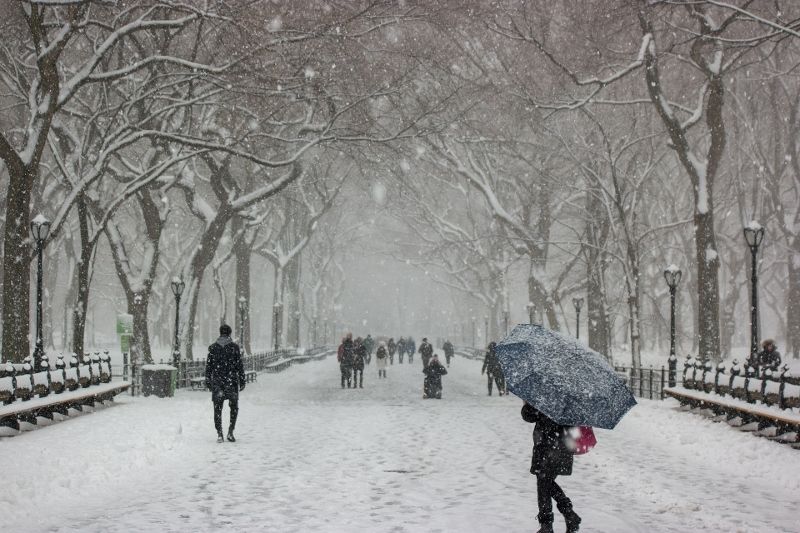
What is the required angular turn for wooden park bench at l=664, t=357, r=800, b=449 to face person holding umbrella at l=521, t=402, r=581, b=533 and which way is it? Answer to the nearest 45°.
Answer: approximately 45° to its left

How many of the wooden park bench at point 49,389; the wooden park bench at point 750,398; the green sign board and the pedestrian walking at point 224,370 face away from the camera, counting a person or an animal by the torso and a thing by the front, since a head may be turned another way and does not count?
1

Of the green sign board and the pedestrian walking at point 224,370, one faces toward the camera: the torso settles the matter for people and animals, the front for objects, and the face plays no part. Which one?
the green sign board

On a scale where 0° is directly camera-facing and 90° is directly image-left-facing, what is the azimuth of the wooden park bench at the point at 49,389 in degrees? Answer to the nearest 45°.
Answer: approximately 315°

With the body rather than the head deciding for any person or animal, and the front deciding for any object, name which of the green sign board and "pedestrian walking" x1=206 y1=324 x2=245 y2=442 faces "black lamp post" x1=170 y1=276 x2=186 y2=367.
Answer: the pedestrian walking

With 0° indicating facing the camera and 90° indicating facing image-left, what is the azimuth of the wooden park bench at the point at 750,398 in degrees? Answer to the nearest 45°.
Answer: approximately 45°

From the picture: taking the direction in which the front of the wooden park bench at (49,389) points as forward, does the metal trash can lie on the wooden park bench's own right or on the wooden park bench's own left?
on the wooden park bench's own left

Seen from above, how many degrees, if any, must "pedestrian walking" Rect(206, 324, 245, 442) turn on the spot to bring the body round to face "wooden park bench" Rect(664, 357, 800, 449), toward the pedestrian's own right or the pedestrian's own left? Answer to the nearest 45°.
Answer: approximately 90° to the pedestrian's own right

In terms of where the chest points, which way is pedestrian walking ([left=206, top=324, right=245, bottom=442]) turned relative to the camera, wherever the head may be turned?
away from the camera

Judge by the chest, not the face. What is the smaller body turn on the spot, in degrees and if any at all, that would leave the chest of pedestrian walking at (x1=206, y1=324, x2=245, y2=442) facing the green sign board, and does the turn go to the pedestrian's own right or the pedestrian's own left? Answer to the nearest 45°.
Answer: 0° — they already face it

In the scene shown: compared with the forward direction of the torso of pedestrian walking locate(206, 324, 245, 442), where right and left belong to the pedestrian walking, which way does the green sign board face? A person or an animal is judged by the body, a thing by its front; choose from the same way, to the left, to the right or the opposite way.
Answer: the opposite way

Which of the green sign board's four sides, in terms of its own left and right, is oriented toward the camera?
front

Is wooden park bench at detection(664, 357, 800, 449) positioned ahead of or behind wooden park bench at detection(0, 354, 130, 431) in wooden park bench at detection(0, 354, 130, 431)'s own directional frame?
ahead
